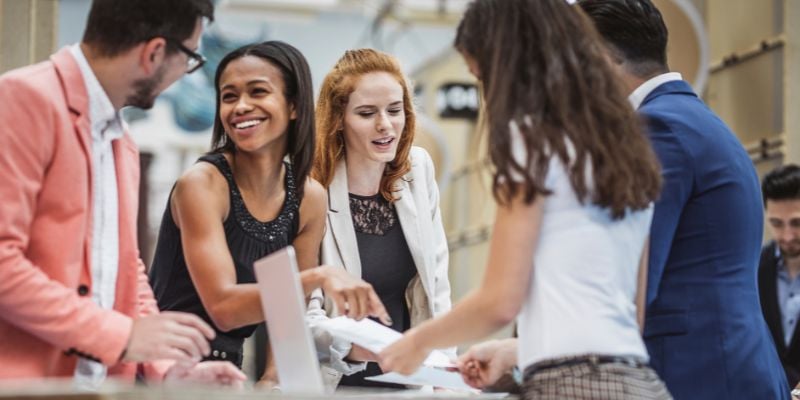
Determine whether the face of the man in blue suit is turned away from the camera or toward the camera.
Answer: away from the camera

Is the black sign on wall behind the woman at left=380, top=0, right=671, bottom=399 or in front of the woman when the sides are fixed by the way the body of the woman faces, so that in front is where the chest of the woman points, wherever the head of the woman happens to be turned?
in front

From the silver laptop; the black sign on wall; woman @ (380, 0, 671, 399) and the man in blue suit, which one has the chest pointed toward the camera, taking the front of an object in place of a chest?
the black sign on wall

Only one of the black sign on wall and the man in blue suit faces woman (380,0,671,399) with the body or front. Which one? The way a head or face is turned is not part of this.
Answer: the black sign on wall

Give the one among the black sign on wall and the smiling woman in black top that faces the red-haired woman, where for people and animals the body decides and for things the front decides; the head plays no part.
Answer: the black sign on wall

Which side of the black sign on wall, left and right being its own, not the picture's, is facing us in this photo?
front

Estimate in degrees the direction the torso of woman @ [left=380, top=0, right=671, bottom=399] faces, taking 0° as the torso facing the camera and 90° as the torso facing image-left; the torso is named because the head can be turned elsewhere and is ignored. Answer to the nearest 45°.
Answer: approximately 135°

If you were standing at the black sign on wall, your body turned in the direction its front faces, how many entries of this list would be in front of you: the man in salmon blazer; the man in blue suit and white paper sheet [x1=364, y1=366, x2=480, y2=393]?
3

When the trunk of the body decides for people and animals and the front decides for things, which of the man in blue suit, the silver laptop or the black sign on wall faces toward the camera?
the black sign on wall

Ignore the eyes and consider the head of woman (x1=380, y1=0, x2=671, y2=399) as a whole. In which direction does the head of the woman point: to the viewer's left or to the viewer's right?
to the viewer's left

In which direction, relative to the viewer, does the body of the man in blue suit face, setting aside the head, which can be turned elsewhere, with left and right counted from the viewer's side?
facing away from the viewer and to the left of the viewer

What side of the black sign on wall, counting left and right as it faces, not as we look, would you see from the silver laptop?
front

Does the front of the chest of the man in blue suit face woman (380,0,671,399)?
no

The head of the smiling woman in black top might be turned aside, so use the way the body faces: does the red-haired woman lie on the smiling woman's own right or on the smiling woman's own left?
on the smiling woman's own left

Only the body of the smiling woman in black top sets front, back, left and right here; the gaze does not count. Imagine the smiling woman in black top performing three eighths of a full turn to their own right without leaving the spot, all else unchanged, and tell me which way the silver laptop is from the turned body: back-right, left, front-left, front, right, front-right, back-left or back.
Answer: left

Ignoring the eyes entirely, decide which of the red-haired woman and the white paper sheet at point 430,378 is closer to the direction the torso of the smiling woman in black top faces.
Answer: the white paper sheet

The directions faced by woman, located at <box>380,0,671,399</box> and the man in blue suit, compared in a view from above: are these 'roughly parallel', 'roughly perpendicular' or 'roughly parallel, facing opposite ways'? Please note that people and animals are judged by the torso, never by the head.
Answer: roughly parallel

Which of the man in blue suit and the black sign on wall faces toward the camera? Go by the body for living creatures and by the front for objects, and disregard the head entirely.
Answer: the black sign on wall

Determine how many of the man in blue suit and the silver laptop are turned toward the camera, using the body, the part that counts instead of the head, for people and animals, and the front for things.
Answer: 0

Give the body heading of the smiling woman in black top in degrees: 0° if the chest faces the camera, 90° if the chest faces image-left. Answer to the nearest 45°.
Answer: approximately 315°

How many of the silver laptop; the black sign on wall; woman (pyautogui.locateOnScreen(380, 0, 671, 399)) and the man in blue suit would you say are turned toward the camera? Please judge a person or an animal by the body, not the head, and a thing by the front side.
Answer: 1
